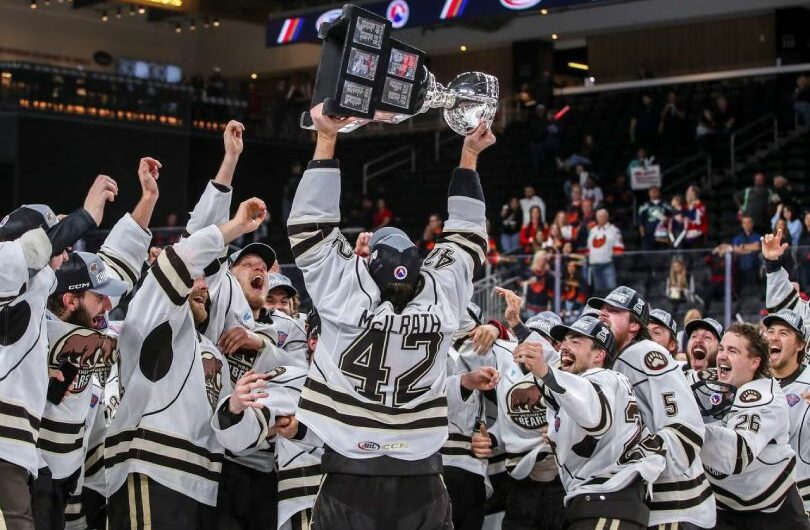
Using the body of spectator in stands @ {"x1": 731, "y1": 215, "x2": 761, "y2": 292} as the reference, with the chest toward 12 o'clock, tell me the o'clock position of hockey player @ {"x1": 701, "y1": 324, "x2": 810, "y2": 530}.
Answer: The hockey player is roughly at 12 o'clock from the spectator in stands.

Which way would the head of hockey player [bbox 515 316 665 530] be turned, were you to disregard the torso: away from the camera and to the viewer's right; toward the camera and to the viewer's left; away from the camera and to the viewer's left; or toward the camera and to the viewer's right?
toward the camera and to the viewer's left

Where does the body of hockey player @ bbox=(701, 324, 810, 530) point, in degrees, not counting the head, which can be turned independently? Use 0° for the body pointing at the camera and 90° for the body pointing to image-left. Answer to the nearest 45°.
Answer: approximately 90°

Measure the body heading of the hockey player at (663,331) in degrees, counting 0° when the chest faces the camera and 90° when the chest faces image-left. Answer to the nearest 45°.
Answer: approximately 45°

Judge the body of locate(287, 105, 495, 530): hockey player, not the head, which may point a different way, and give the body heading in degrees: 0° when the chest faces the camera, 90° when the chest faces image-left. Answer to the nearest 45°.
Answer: approximately 180°

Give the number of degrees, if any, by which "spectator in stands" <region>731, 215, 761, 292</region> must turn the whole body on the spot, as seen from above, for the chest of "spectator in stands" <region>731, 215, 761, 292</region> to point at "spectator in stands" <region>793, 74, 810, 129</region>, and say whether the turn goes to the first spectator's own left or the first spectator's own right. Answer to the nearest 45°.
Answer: approximately 180°
